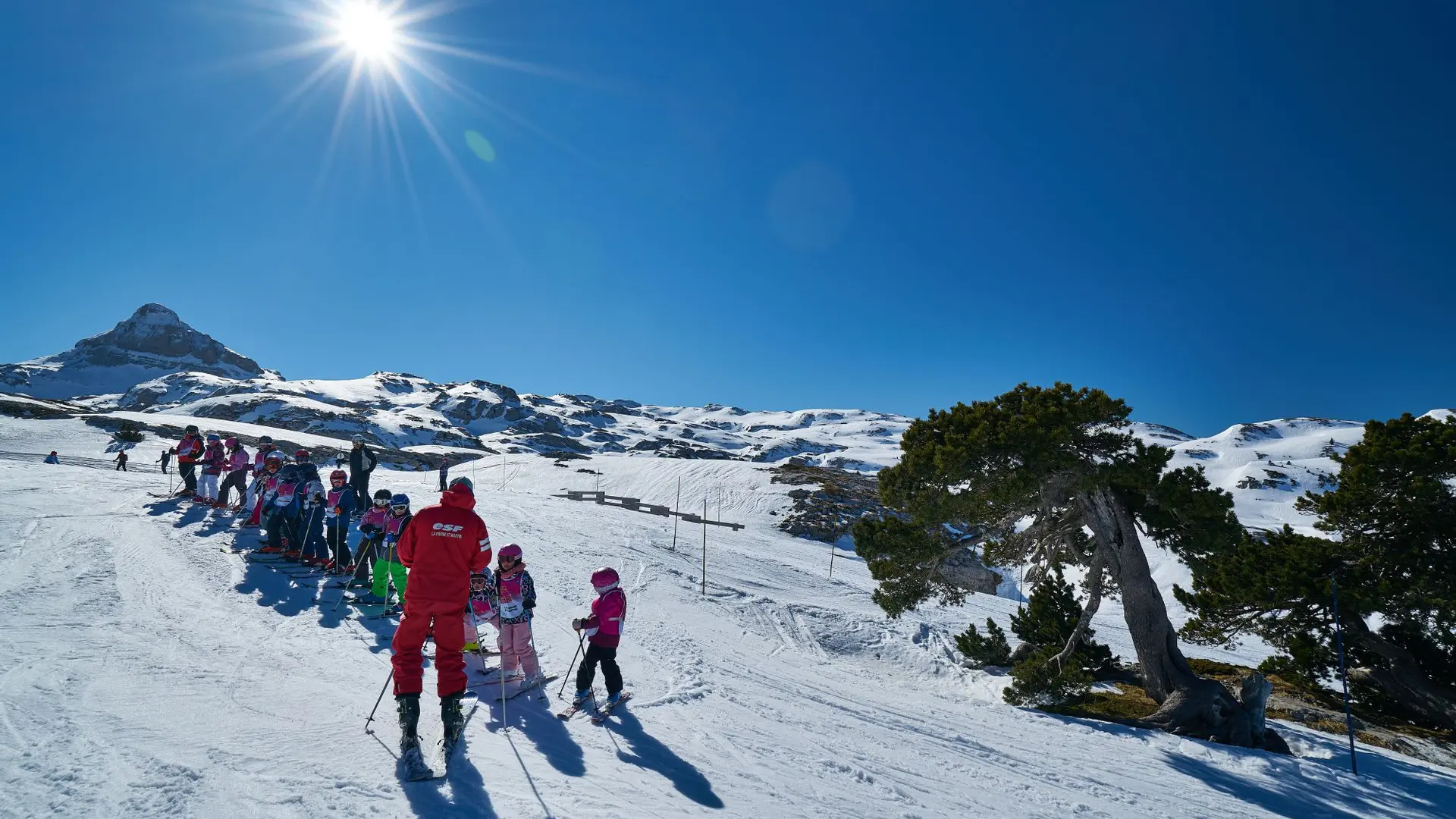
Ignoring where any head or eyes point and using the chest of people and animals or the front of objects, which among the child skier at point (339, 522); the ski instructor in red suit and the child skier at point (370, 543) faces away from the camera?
the ski instructor in red suit

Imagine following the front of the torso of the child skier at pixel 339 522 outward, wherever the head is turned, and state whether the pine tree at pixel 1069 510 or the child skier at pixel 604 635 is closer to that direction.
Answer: the child skier

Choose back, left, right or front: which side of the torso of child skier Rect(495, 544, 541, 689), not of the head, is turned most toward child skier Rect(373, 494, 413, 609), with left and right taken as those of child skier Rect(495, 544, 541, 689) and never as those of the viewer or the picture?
right

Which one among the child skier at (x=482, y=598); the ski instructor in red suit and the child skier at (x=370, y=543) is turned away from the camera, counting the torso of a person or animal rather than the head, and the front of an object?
the ski instructor in red suit

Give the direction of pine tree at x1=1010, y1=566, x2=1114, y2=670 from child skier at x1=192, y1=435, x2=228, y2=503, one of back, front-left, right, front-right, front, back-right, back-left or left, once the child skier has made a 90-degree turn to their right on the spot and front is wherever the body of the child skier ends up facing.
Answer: back

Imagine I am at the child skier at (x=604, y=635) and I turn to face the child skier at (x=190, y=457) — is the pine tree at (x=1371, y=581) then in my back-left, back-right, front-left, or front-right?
back-right

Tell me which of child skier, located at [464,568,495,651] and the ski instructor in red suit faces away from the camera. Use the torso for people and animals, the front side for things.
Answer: the ski instructor in red suit

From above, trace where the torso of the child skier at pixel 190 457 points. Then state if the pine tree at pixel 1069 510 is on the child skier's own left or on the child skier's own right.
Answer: on the child skier's own left
